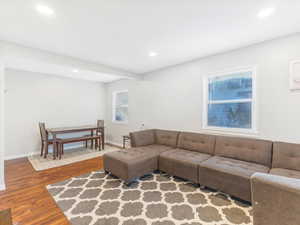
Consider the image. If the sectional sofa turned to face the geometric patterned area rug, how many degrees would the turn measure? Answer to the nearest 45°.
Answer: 0° — it already faces it

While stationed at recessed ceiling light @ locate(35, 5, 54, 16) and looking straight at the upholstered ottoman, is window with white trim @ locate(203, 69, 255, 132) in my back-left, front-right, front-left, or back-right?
front-right

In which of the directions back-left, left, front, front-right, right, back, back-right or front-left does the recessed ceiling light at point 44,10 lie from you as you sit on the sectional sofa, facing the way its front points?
front

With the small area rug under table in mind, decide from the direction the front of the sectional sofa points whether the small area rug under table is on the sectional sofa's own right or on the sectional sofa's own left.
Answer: on the sectional sofa's own right

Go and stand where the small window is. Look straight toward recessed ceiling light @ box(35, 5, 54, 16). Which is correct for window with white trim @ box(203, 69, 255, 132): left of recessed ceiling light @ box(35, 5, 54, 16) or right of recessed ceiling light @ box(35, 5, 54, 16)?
left

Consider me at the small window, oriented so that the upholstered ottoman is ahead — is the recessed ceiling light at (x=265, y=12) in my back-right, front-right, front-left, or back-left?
front-left

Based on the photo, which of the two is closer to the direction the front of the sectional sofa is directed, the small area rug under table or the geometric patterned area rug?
the geometric patterned area rug

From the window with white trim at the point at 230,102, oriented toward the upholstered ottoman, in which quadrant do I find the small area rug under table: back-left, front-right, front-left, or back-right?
front-right

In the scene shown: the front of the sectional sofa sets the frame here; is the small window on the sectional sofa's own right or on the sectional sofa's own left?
on the sectional sofa's own right
